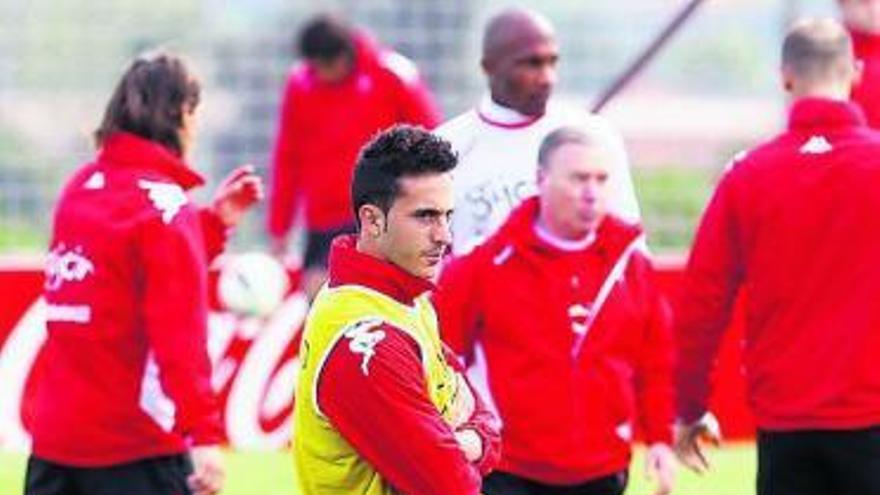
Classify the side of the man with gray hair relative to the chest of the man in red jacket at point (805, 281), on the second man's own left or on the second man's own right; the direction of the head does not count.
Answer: on the second man's own left

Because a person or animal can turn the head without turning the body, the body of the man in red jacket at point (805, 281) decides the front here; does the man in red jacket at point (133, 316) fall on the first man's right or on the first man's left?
on the first man's left

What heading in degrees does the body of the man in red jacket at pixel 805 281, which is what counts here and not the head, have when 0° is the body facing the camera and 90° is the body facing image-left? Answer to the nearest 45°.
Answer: approximately 180°

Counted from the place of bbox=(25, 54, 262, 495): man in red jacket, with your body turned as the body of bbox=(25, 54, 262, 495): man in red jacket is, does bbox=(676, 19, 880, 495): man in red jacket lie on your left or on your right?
on your right

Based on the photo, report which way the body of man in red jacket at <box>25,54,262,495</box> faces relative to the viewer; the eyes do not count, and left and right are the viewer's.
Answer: facing away from the viewer and to the right of the viewer

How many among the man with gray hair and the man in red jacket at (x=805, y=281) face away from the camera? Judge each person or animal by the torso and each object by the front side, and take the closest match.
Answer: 1

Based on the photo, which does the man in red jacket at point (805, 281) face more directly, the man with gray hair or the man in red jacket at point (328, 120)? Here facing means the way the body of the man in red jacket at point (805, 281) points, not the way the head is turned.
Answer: the man in red jacket

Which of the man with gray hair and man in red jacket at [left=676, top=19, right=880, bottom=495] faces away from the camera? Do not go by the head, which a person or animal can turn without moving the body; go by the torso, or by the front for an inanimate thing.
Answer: the man in red jacket
